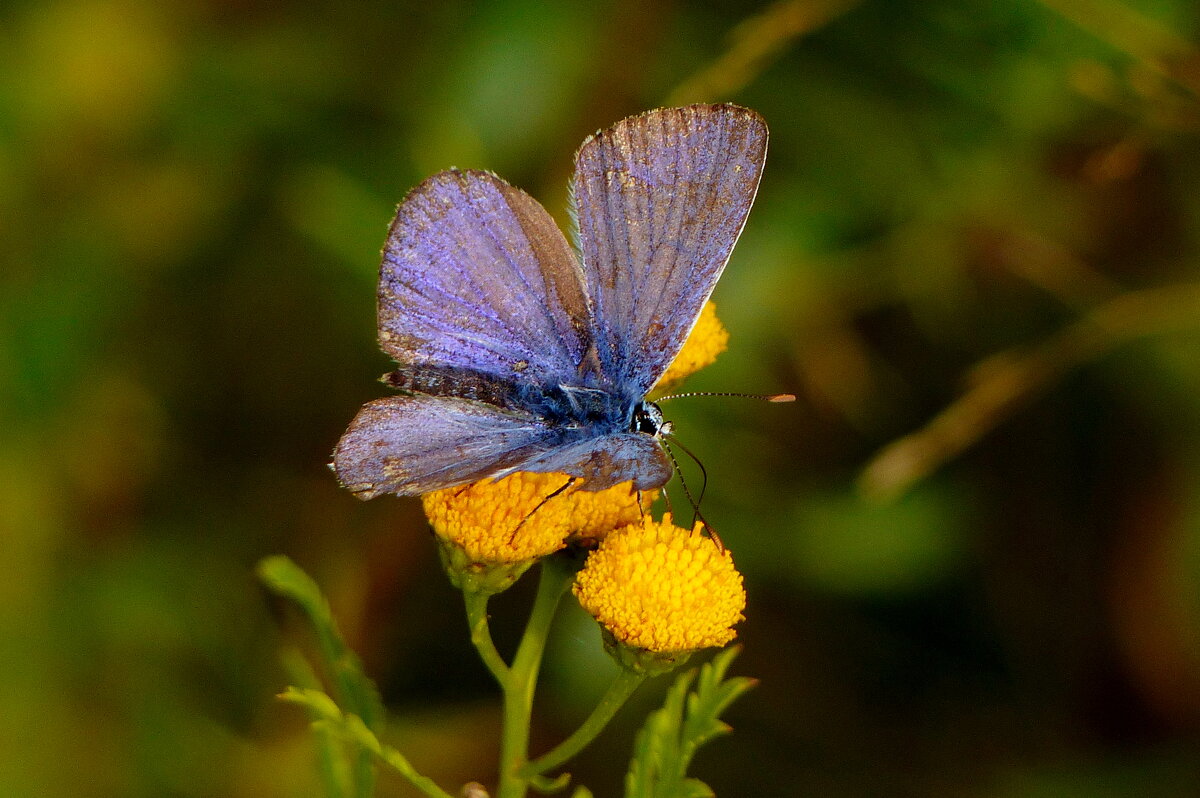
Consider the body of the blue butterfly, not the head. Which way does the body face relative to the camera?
to the viewer's right
